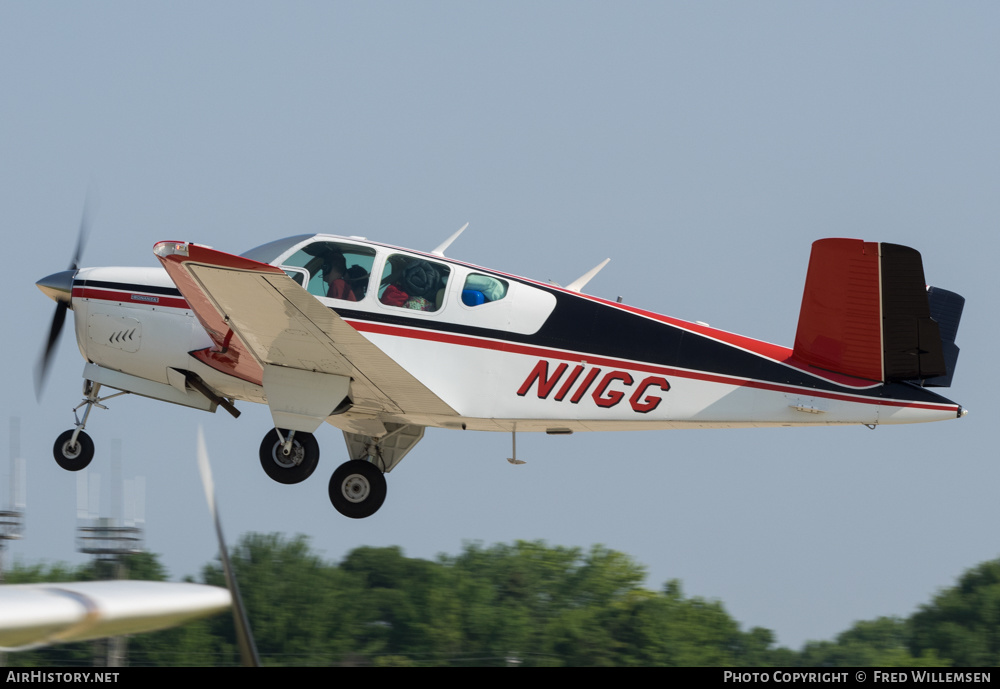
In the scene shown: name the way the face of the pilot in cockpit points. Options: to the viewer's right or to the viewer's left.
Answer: to the viewer's left

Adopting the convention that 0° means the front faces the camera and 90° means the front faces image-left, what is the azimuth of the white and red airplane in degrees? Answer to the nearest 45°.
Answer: approximately 90°
